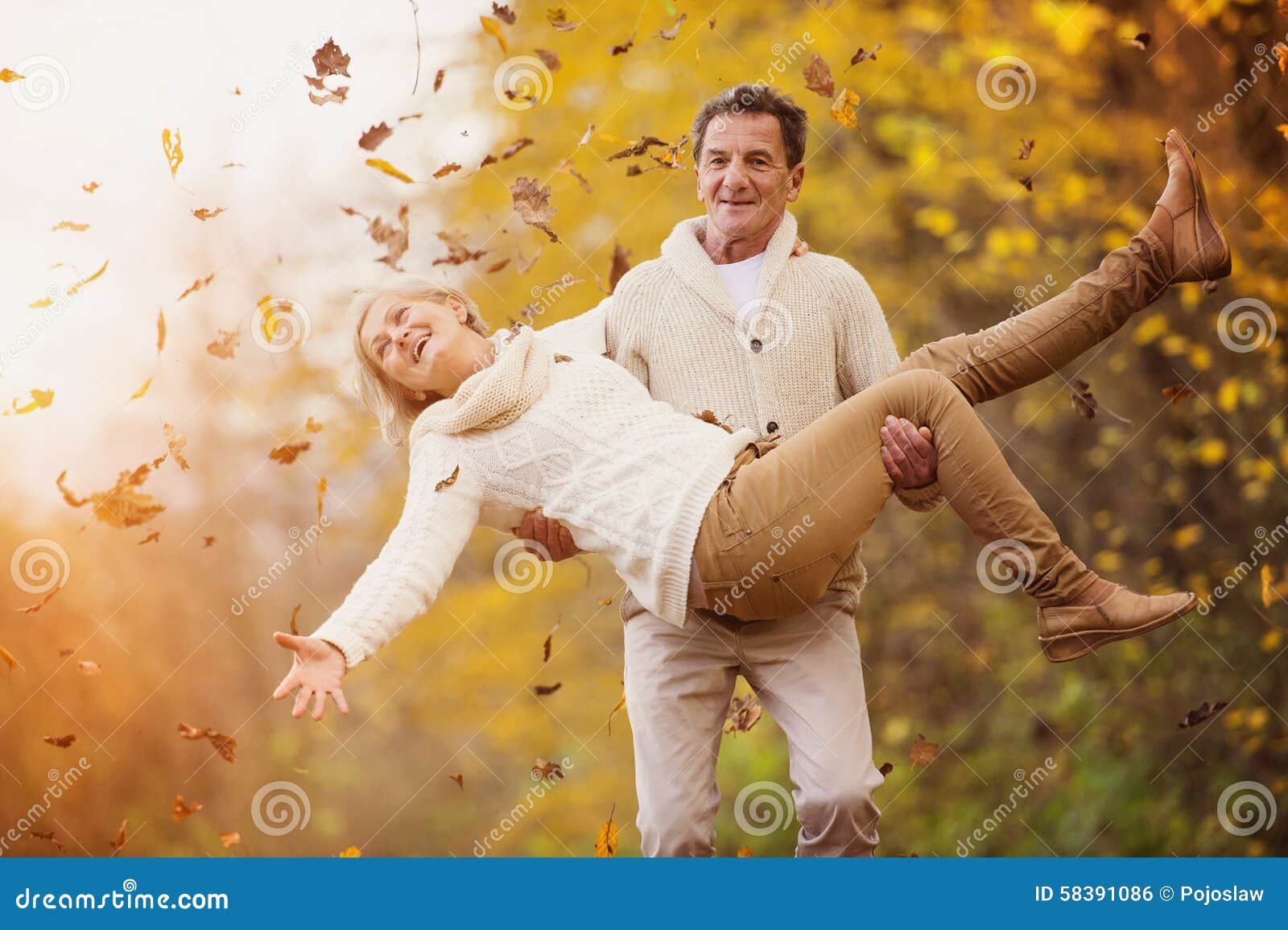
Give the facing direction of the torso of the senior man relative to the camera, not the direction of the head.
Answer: toward the camera

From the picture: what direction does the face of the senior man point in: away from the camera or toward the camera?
toward the camera

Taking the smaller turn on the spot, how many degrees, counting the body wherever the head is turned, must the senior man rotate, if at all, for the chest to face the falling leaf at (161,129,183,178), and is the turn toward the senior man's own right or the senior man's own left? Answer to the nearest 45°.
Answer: approximately 135° to the senior man's own right
